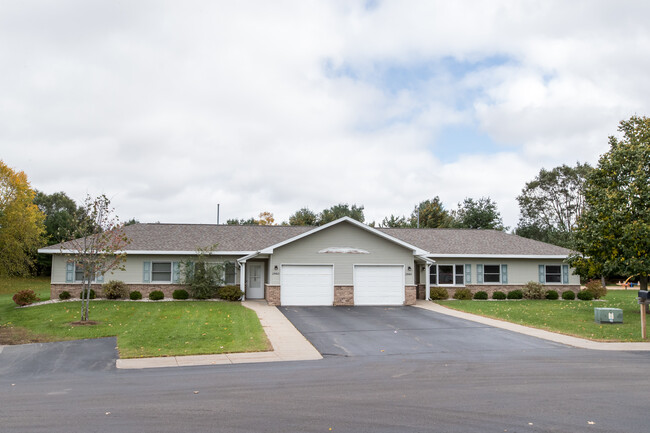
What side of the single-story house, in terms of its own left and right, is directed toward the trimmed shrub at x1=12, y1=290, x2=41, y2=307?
right

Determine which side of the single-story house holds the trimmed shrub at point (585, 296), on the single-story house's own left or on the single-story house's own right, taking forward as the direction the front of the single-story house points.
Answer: on the single-story house's own left

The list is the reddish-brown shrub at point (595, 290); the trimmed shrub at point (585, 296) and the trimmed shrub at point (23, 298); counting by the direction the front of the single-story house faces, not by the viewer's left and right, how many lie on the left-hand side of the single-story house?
2

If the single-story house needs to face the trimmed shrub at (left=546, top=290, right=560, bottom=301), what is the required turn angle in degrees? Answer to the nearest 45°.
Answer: approximately 90° to its left

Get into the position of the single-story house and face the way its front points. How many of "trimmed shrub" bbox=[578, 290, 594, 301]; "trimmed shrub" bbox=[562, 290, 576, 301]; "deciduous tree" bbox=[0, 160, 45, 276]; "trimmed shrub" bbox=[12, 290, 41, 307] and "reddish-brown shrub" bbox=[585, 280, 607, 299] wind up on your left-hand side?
3

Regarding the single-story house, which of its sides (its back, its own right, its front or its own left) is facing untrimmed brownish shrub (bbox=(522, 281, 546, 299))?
left

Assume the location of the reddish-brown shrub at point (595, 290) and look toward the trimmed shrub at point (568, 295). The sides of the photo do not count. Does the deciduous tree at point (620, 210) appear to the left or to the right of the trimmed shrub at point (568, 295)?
left

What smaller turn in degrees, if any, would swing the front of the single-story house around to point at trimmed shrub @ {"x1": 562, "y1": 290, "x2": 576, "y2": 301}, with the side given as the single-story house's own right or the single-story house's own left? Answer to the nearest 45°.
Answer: approximately 90° to the single-story house's own left

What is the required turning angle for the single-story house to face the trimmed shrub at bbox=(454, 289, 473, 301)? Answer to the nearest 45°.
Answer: approximately 90° to its left

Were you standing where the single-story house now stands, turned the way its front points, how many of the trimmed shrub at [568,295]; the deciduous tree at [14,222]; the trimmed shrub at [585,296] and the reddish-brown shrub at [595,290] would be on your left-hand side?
3

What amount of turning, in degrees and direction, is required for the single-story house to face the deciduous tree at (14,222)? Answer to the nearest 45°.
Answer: approximately 135° to its right

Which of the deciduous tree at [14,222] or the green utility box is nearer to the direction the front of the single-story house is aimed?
the green utility box

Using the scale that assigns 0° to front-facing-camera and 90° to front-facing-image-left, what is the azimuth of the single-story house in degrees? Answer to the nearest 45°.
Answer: approximately 0°

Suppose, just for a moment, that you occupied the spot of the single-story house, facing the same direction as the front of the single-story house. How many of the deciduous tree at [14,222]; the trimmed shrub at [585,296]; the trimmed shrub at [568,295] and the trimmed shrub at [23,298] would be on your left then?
2

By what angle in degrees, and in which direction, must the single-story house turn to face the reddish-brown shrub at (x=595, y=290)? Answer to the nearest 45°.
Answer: approximately 90° to its left
